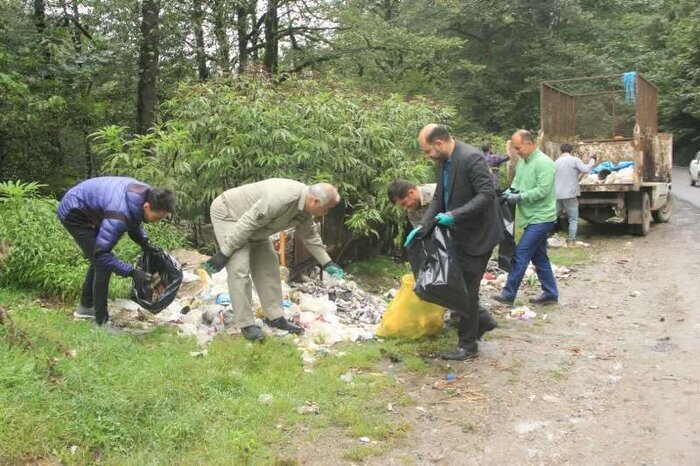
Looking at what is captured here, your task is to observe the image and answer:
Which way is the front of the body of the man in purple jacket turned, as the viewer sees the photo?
to the viewer's right

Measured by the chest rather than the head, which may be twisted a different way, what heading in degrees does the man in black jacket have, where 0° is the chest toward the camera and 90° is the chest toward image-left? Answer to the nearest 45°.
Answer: approximately 90°

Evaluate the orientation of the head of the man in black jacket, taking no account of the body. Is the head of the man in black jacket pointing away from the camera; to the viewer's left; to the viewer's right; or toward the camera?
to the viewer's left

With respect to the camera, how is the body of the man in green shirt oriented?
to the viewer's left

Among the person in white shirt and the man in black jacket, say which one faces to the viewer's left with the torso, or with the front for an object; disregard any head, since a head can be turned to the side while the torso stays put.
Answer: the man in black jacket

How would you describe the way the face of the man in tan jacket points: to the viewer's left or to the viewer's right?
to the viewer's right

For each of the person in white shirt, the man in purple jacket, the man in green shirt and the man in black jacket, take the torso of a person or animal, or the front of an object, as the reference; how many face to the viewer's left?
2

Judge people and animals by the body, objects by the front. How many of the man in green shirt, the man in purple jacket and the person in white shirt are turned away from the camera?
1

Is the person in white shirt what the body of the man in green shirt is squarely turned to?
no

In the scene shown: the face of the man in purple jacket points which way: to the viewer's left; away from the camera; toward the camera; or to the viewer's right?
to the viewer's right

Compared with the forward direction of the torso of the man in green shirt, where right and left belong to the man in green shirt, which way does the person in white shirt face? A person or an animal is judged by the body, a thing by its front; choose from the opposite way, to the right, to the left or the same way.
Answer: to the right

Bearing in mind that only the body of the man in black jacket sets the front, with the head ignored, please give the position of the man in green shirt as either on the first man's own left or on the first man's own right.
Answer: on the first man's own right

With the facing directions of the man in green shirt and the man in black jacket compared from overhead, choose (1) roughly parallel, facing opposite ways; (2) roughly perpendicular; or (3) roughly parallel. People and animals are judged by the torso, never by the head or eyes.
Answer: roughly parallel

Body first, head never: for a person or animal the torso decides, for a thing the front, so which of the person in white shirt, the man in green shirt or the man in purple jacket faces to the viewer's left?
the man in green shirt

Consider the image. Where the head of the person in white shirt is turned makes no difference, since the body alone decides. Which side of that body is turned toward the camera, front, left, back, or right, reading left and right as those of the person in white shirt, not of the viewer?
back
